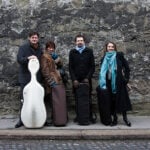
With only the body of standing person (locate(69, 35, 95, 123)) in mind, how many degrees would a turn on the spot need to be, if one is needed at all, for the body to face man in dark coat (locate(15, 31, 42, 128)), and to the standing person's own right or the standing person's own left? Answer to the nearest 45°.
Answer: approximately 90° to the standing person's own right

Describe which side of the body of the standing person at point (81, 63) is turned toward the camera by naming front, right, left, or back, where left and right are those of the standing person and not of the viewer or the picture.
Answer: front

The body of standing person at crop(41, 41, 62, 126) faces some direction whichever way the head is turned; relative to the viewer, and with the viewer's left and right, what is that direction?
facing the viewer and to the right of the viewer

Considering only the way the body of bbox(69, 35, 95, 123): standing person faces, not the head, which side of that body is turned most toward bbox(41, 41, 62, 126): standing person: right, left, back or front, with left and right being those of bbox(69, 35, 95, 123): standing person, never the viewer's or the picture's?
right

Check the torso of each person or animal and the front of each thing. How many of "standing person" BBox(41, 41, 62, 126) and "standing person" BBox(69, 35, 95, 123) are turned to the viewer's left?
0

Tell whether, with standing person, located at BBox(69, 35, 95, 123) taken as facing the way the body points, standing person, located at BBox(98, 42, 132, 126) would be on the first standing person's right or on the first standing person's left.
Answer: on the first standing person's left
